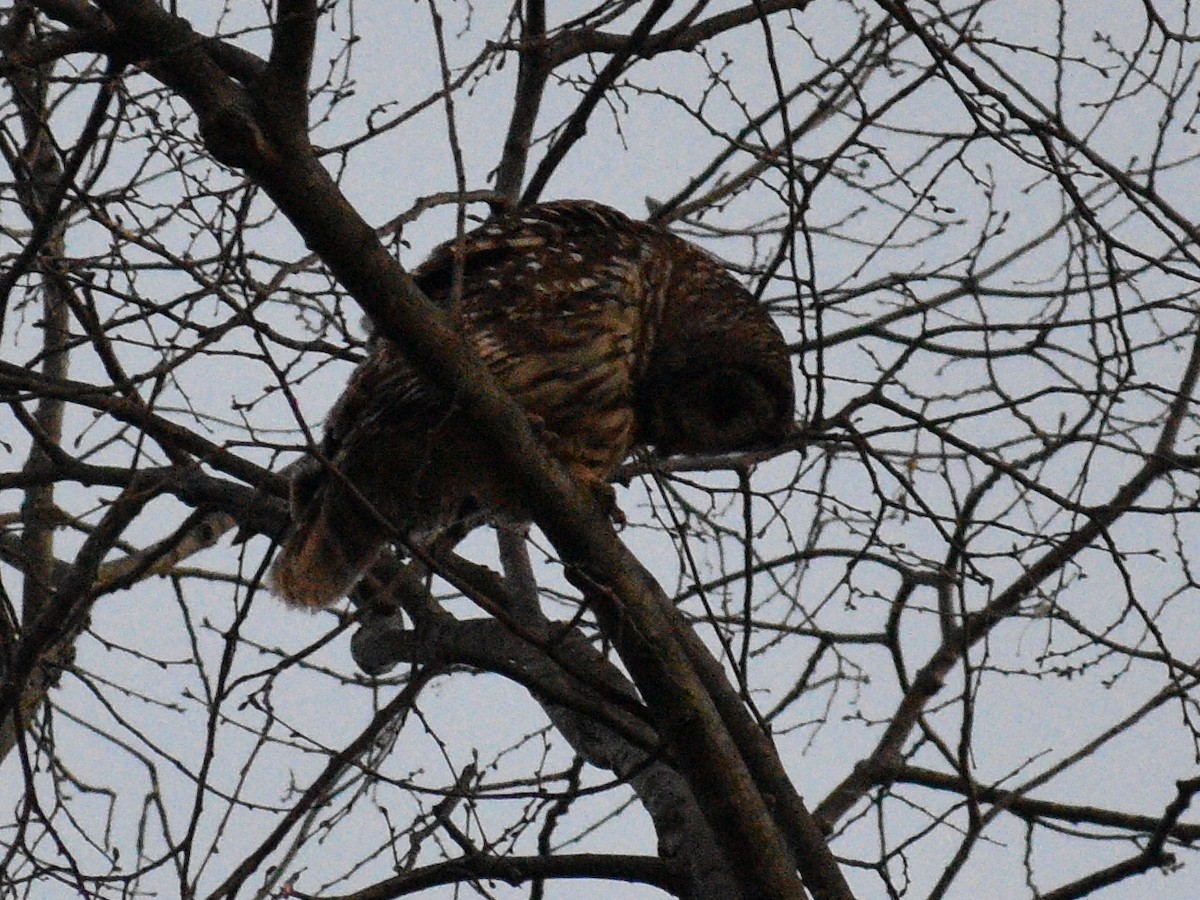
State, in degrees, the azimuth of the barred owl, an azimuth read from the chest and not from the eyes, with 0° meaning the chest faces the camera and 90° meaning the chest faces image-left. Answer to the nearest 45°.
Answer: approximately 270°
